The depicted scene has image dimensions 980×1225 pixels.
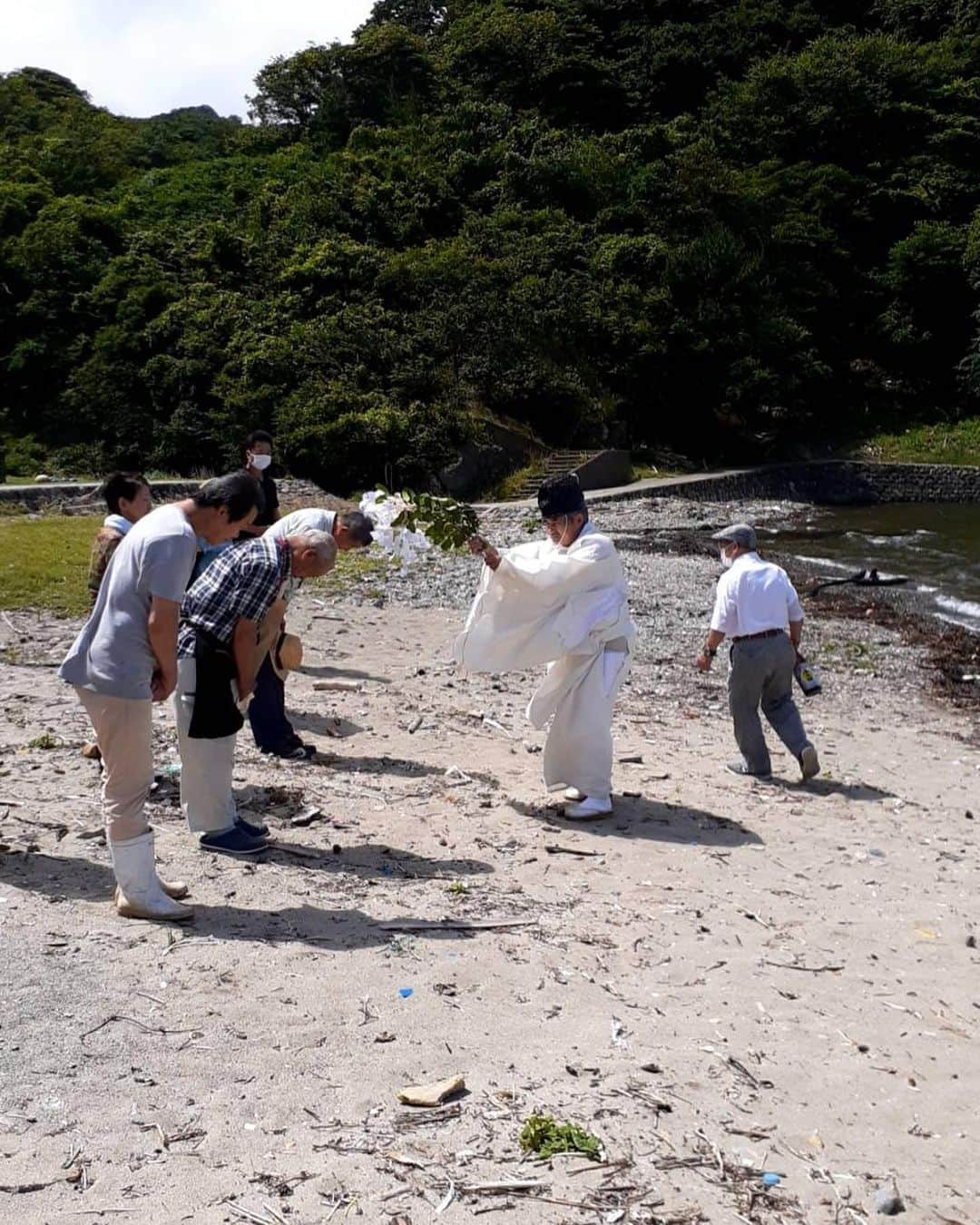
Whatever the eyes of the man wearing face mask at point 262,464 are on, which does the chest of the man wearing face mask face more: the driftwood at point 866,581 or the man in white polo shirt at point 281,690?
the man in white polo shirt

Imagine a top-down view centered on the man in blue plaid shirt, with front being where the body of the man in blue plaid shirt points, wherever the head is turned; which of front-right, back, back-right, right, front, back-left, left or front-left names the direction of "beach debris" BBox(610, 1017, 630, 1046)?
front-right

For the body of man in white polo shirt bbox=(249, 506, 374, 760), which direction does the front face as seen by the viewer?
to the viewer's right

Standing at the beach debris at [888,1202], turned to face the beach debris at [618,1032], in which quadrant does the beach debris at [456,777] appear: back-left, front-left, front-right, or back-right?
front-right

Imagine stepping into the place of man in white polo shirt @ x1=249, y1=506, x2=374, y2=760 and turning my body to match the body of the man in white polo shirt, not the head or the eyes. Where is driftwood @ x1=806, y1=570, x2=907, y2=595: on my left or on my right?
on my left

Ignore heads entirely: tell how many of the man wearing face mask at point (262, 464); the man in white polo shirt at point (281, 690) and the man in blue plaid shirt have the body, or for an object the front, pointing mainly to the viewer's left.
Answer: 0

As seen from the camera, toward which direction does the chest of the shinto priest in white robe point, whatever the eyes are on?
to the viewer's left

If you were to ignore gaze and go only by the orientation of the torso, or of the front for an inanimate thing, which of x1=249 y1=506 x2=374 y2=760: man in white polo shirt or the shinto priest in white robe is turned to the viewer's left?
the shinto priest in white robe

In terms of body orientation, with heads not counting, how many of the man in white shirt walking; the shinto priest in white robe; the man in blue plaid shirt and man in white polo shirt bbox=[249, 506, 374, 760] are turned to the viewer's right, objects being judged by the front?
2

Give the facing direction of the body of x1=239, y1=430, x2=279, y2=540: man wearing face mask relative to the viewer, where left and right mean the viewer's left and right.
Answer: facing the viewer and to the right of the viewer

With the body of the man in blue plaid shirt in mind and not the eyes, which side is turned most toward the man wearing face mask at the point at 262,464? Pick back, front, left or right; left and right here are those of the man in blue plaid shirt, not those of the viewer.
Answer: left

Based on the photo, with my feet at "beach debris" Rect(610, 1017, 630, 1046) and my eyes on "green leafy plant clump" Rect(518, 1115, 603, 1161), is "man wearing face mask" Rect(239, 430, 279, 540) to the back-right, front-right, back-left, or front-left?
back-right

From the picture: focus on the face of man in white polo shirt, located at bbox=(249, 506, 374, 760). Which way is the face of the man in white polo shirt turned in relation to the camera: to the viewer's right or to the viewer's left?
to the viewer's right

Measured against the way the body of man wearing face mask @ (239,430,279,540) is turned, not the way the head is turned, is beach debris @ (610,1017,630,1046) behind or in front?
in front

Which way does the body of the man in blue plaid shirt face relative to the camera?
to the viewer's right

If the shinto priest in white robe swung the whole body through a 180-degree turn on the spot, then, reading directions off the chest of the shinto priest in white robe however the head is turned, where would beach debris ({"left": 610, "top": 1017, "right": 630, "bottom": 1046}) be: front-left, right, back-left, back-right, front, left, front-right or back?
right
